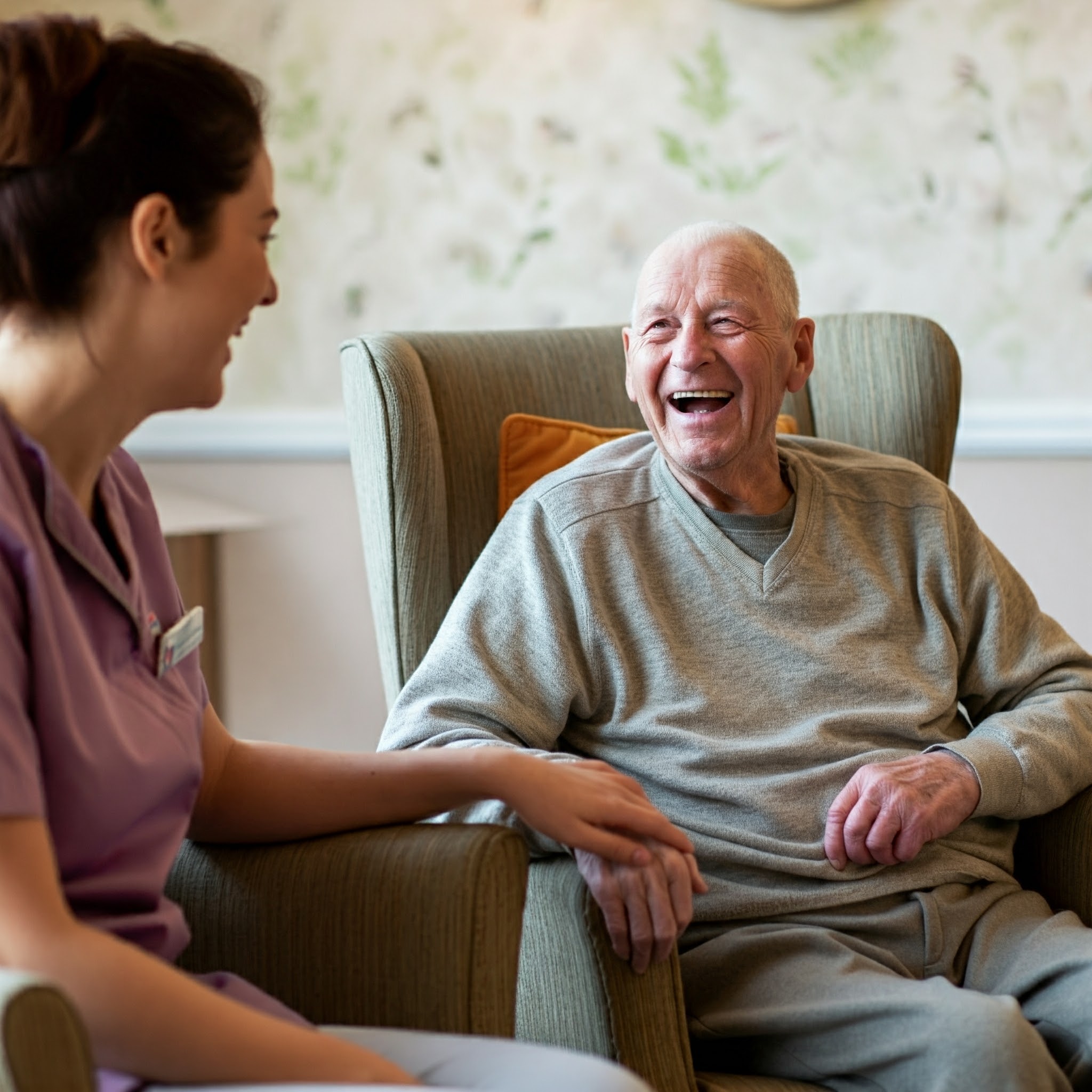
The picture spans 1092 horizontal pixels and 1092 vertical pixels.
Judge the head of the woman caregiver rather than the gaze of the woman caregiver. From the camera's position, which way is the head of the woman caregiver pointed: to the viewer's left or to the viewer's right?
to the viewer's right

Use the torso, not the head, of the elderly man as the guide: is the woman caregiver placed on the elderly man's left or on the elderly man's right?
on the elderly man's right

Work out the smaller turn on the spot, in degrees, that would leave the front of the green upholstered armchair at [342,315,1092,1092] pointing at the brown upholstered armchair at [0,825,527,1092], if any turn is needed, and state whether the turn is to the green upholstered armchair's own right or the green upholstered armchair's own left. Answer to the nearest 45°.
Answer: approximately 45° to the green upholstered armchair's own right

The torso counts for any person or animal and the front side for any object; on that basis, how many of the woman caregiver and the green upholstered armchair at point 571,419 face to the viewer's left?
0

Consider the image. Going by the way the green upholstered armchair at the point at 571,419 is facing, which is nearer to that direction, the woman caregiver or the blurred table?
the woman caregiver

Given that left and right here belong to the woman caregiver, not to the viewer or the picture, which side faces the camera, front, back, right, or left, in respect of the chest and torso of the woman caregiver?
right
